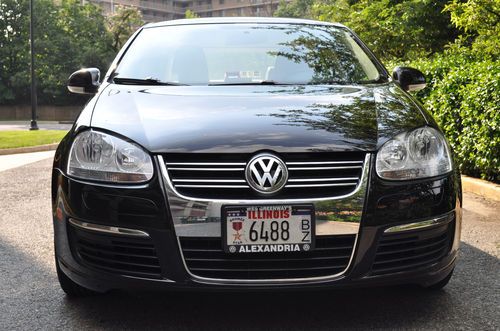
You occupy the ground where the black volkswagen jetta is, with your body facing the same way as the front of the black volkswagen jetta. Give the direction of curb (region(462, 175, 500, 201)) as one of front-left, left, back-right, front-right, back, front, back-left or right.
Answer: back-left

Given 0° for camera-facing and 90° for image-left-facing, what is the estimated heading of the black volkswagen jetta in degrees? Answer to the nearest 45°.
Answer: approximately 0°

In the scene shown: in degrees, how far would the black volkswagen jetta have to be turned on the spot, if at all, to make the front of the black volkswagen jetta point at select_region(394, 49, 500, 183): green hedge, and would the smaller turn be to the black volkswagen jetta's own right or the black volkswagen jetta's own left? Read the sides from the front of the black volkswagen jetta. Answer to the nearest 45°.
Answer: approximately 135° to the black volkswagen jetta's own left

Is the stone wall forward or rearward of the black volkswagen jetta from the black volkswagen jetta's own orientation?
rearward

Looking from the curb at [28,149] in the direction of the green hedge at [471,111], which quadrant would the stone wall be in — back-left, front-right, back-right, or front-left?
back-left

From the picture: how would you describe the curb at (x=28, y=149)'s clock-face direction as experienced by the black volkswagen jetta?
The curb is roughly at 5 o'clock from the black volkswagen jetta.
